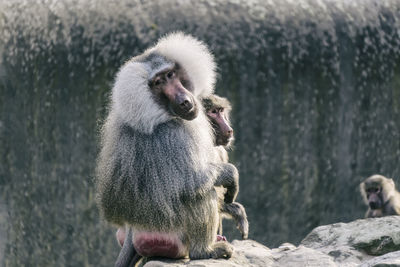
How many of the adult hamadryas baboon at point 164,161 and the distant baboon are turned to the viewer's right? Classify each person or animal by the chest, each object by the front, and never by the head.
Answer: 1

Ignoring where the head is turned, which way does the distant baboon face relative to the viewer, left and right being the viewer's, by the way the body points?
facing the viewer and to the left of the viewer

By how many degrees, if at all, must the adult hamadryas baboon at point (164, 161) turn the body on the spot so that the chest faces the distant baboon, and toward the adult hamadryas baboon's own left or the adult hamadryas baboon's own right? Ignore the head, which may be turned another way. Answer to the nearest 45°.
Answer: approximately 45° to the adult hamadryas baboon's own left

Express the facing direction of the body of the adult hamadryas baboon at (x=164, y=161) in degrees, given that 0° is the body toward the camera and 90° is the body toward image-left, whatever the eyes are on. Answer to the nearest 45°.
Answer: approximately 270°
